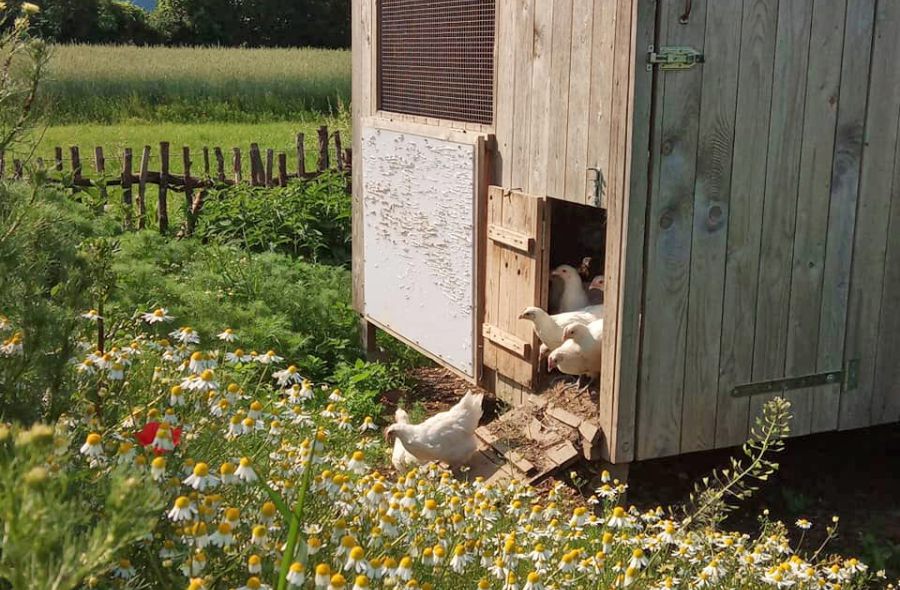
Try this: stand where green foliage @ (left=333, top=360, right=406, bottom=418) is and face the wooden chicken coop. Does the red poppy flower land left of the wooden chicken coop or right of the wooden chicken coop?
right

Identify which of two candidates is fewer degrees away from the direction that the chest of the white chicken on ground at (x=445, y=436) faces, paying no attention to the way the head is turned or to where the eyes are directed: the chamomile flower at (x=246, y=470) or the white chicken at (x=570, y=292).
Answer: the chamomile flower

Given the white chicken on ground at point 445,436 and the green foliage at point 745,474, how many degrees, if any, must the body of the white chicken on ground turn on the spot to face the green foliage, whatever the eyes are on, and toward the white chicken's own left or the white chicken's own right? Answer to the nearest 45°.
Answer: approximately 135° to the white chicken's own left

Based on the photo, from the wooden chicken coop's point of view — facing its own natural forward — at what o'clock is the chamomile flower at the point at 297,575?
The chamomile flower is roughly at 11 o'clock from the wooden chicken coop.

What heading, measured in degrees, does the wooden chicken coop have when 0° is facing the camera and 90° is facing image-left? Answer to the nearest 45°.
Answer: approximately 45°

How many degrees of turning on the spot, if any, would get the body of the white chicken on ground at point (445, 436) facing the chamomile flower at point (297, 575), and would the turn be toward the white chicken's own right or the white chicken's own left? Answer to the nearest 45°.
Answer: approximately 90° to the white chicken's own left

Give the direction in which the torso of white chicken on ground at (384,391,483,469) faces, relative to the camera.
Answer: to the viewer's left

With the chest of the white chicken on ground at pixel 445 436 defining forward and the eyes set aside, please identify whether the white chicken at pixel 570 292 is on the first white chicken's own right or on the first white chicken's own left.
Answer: on the first white chicken's own right
